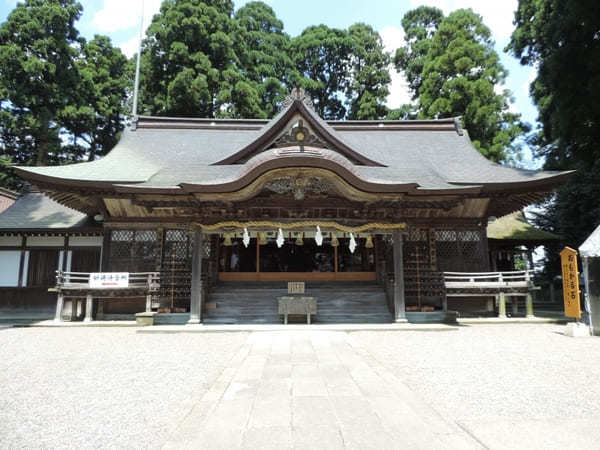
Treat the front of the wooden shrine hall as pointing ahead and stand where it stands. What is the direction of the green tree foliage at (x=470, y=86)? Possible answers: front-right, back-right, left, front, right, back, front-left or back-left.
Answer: back-left

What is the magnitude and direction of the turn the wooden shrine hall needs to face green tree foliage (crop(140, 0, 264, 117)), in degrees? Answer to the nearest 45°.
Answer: approximately 135° to its right

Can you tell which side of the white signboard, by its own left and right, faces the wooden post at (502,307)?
left

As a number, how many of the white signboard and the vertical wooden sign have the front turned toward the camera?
2

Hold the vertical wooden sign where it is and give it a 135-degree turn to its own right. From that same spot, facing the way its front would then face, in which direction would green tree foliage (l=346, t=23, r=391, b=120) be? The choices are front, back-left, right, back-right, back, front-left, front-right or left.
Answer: front

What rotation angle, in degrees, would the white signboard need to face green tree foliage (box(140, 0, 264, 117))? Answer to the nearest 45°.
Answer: approximately 180°

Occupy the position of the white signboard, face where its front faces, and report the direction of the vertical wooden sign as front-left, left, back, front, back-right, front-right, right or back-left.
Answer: front-left

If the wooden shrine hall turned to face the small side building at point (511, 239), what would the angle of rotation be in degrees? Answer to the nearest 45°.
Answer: approximately 135° to its left

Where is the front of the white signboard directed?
toward the camera

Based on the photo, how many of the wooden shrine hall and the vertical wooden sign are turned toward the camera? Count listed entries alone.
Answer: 2

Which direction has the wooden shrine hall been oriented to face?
toward the camera

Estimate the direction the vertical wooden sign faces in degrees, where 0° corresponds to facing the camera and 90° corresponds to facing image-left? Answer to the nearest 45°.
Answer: approximately 0°

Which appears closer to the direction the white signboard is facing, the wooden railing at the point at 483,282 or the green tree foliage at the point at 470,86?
the wooden railing

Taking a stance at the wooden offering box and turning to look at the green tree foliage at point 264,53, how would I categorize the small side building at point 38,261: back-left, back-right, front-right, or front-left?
front-left
